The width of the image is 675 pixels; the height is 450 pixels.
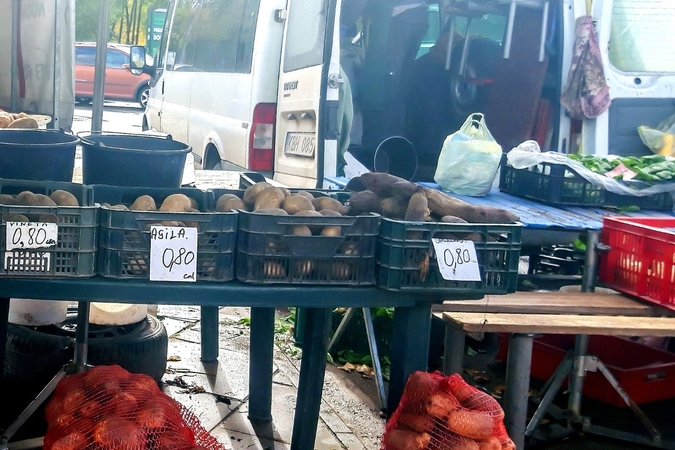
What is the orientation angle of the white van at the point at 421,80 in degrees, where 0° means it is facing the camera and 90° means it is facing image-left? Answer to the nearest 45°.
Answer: approximately 135°

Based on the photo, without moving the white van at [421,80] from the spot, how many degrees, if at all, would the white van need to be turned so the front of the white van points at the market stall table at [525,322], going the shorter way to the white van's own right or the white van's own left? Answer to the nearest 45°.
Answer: approximately 135° to the white van's own left

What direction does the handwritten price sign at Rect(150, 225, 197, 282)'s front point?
toward the camera

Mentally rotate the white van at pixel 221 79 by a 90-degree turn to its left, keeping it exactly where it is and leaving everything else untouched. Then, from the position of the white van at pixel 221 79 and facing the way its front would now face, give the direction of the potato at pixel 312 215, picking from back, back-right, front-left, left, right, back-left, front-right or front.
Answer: front-left

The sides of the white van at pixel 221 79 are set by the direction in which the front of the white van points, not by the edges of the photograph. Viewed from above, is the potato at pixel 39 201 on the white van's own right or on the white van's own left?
on the white van's own left

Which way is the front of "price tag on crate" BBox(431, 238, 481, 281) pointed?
toward the camera

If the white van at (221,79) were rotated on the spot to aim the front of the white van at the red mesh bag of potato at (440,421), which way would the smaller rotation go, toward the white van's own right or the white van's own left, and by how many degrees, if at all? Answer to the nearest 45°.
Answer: approximately 135° to the white van's own left

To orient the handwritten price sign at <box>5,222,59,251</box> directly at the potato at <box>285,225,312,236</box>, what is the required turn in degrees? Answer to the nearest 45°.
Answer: approximately 90° to its left

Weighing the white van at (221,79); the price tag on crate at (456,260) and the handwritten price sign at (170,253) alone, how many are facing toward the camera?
2

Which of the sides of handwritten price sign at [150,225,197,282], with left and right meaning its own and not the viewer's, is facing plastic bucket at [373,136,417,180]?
back
